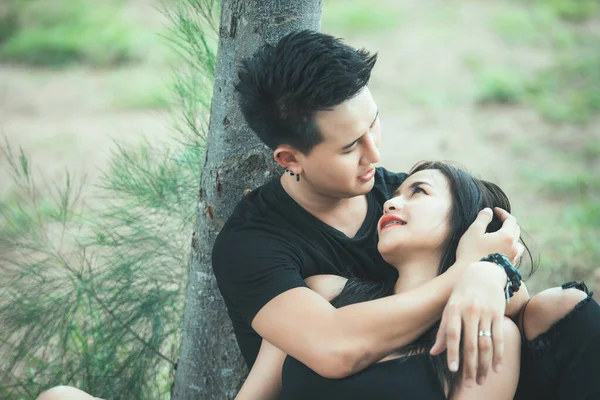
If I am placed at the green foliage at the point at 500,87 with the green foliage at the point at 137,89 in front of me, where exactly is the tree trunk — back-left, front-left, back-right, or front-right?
front-left

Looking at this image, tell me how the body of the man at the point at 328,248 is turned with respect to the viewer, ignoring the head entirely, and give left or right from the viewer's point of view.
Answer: facing the viewer and to the right of the viewer

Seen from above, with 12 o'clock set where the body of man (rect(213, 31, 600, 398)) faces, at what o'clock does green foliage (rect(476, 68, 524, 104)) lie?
The green foliage is roughly at 8 o'clock from the man.

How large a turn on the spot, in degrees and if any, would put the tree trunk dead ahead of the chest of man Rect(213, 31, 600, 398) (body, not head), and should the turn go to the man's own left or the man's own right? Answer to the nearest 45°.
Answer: approximately 180°

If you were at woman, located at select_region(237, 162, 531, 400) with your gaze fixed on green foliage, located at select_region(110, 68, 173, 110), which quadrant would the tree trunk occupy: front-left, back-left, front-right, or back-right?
front-left

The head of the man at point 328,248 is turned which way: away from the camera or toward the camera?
toward the camera
